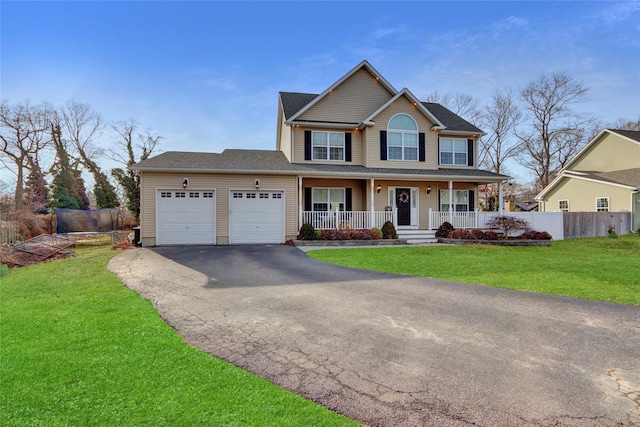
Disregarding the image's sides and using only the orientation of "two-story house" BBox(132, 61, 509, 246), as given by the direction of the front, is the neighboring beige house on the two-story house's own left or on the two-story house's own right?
on the two-story house's own left

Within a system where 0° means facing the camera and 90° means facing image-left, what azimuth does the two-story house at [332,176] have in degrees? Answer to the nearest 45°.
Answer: approximately 0°

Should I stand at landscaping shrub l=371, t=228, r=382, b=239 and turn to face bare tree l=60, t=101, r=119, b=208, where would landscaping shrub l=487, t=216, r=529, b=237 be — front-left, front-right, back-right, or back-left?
back-right

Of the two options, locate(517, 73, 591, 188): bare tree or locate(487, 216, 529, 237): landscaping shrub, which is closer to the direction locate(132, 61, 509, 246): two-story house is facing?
the landscaping shrub

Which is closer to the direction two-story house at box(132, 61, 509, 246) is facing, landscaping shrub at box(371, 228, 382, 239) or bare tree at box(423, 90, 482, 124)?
the landscaping shrub

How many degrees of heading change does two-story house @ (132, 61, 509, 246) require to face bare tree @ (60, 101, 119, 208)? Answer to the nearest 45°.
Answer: approximately 135° to its right

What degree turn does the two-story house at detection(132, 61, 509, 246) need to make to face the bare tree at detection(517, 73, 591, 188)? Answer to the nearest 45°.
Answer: approximately 135° to its left

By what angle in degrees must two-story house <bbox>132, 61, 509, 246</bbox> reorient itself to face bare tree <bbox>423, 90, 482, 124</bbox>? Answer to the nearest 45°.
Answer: approximately 135° to its left

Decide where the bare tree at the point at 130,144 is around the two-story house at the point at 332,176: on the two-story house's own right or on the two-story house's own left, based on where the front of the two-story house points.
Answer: on the two-story house's own right

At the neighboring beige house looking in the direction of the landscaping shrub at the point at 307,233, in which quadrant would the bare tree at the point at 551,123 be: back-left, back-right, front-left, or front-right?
back-right

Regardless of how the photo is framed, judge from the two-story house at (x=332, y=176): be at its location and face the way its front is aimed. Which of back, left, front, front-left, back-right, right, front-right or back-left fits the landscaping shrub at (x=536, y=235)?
left

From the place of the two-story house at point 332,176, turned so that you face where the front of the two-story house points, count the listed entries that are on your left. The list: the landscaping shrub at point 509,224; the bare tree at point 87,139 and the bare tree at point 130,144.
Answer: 1

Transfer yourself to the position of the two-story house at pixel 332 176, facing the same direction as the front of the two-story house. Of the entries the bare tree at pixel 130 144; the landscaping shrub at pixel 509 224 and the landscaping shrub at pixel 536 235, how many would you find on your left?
2

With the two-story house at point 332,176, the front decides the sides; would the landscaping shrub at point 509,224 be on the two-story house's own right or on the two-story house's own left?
on the two-story house's own left
